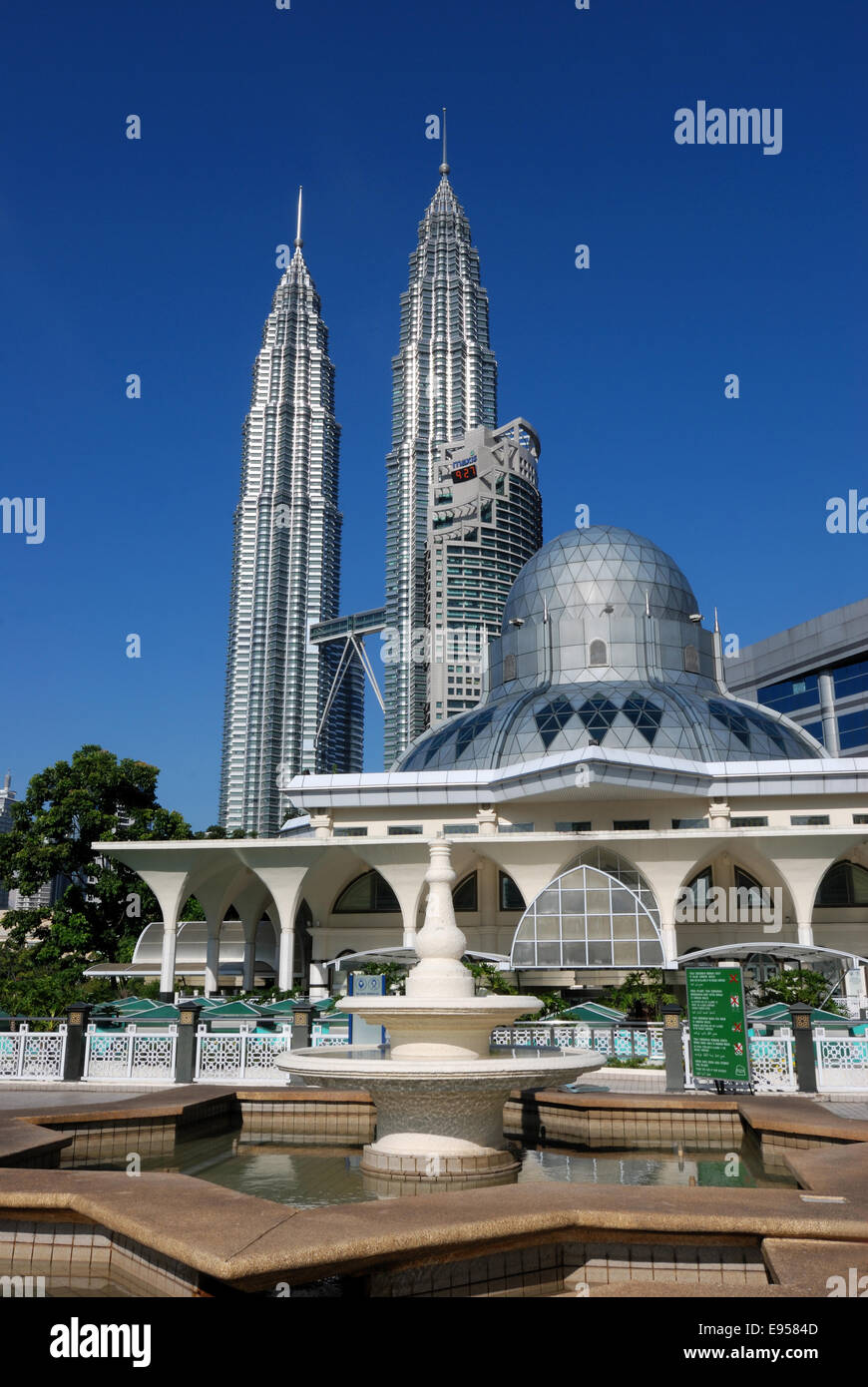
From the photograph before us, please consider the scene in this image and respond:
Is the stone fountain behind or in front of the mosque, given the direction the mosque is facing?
in front

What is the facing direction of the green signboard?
toward the camera

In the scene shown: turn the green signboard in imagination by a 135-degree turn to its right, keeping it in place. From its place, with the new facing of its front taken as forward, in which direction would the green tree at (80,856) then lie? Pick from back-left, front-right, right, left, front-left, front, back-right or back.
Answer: front

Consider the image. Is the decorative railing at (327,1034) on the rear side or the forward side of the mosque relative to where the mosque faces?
on the forward side

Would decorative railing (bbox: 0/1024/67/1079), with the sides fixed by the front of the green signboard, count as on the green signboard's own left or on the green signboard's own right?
on the green signboard's own right

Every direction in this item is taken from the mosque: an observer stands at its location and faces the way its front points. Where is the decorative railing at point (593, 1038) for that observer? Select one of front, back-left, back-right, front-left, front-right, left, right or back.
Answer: front

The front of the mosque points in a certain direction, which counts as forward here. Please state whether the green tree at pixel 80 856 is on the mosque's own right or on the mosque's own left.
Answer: on the mosque's own right

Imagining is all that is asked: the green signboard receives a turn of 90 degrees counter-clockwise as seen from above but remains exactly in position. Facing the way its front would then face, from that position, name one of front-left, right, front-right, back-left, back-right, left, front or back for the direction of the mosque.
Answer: left

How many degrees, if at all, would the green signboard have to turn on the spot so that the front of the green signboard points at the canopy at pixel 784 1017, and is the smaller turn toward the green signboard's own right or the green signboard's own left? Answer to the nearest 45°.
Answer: approximately 180°

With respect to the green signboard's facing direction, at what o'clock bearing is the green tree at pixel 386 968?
The green tree is roughly at 5 o'clock from the green signboard.

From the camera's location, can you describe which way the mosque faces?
facing the viewer

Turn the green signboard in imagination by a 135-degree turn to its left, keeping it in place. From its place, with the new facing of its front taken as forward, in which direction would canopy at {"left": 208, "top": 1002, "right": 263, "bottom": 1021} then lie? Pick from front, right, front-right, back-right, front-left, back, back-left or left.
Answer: left

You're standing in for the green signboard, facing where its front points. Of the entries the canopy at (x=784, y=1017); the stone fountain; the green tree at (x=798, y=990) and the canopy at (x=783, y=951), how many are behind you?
3

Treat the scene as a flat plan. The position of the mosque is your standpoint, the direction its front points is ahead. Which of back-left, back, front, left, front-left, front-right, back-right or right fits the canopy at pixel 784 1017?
front
